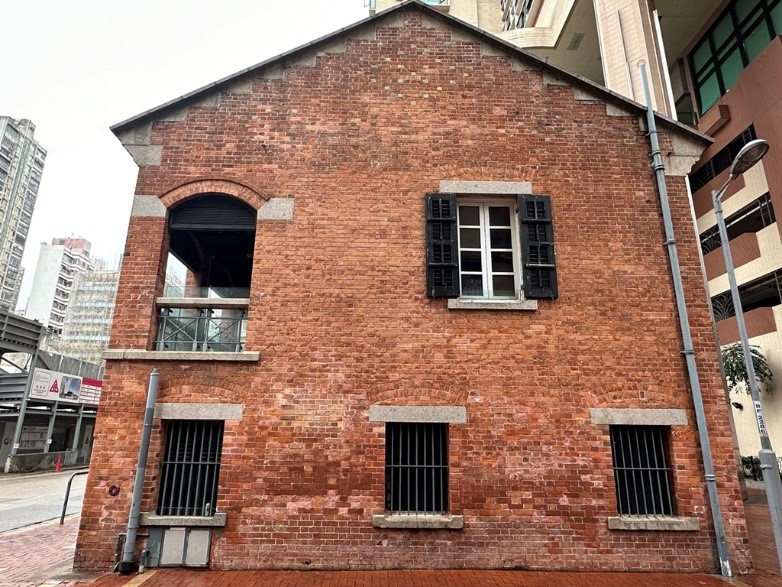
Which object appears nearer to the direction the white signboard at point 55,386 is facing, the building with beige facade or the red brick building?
the red brick building

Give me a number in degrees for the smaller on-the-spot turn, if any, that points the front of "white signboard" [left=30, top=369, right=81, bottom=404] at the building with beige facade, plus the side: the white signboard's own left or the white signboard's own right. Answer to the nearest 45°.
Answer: approximately 45° to the white signboard's own left

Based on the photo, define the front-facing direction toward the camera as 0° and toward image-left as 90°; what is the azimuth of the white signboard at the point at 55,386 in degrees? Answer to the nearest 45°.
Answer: approximately 0°

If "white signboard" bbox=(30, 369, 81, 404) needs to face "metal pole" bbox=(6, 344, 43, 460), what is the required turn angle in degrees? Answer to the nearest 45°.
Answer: approximately 45° to its right

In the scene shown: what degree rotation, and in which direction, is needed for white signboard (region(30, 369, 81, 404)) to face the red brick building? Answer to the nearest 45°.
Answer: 0° — it already faces it
